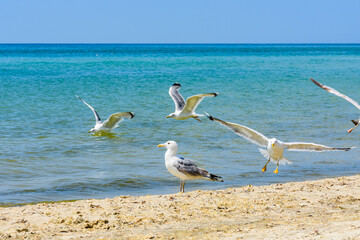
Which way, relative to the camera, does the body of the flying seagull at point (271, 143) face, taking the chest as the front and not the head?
toward the camera

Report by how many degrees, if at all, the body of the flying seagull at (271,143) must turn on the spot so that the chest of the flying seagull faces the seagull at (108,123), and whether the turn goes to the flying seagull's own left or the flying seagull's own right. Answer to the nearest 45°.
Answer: approximately 135° to the flying seagull's own right

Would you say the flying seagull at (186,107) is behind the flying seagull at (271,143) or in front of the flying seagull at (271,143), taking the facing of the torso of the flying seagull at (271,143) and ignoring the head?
behind
